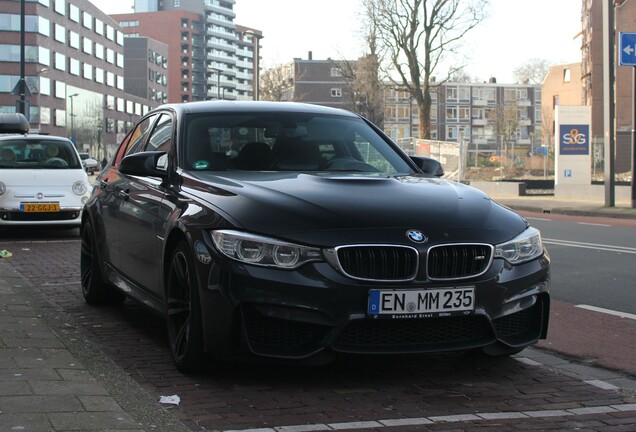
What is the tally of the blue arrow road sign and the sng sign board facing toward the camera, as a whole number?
2

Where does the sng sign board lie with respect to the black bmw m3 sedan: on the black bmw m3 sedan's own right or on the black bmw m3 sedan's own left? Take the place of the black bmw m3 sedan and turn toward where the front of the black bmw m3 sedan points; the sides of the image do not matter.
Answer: on the black bmw m3 sedan's own left

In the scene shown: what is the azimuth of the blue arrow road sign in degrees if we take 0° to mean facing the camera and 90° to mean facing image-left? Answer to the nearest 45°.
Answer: approximately 0°

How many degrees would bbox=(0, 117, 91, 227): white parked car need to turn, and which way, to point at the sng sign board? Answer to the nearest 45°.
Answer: approximately 135° to its left

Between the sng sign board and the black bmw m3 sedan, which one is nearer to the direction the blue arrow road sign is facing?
the black bmw m3 sedan
